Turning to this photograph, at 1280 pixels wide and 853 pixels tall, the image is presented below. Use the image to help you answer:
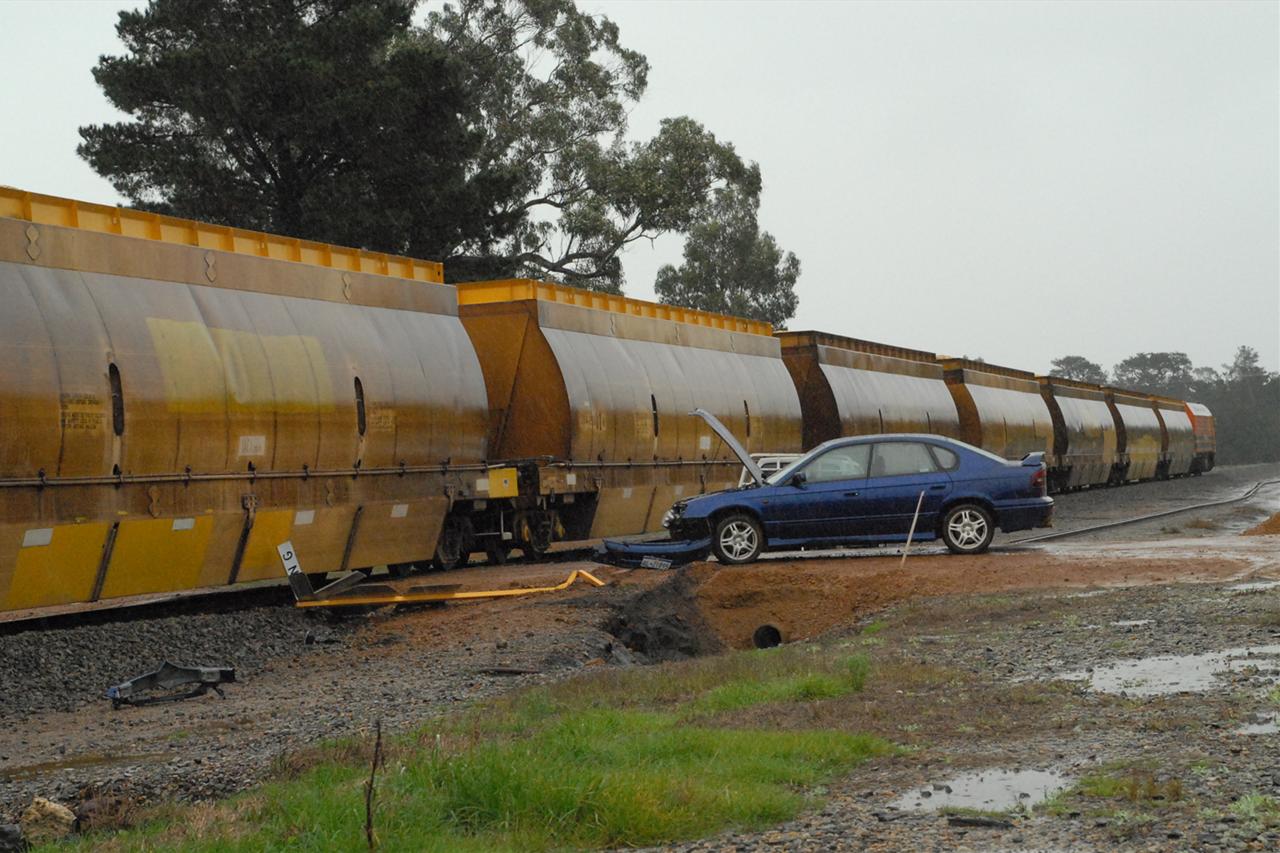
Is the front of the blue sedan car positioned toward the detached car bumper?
yes

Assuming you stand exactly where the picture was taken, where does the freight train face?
facing away from the viewer and to the right of the viewer

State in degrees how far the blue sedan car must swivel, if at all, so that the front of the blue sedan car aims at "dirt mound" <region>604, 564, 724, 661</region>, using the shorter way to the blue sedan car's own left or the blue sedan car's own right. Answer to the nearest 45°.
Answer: approximately 45° to the blue sedan car's own left

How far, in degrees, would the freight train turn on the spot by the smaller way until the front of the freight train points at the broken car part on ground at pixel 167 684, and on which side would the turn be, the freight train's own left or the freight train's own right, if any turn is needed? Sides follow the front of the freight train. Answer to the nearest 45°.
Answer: approximately 135° to the freight train's own right

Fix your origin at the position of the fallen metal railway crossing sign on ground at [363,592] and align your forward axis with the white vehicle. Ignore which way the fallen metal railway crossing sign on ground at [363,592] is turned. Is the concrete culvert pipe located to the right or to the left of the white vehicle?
right

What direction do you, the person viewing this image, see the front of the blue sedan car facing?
facing to the left of the viewer

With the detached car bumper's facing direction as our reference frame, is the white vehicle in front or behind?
behind
